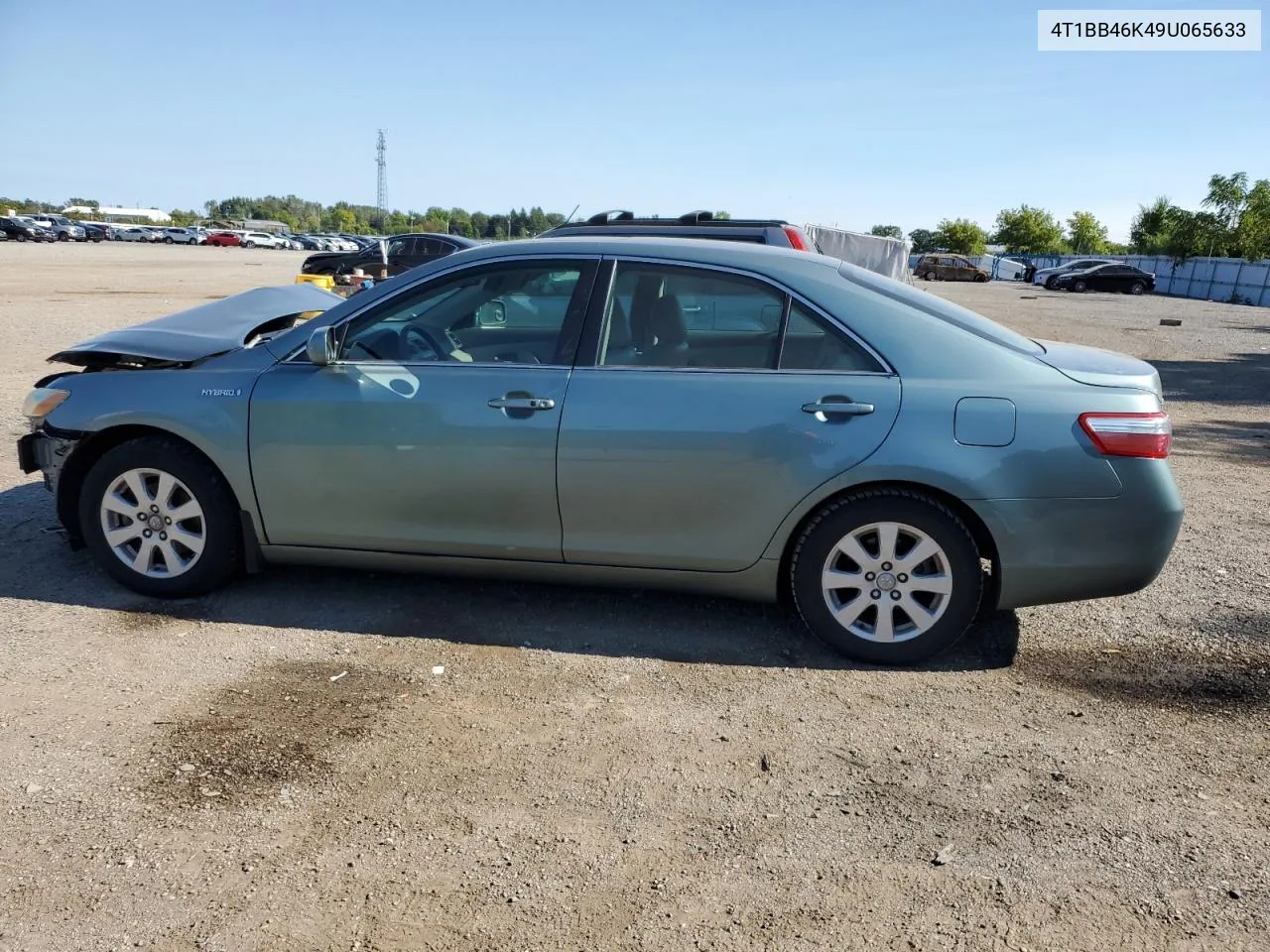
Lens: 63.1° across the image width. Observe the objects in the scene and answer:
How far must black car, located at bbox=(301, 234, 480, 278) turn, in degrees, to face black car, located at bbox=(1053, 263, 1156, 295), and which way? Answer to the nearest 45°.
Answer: approximately 135° to its right

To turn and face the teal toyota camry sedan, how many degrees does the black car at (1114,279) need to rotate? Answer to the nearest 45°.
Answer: approximately 90° to its left

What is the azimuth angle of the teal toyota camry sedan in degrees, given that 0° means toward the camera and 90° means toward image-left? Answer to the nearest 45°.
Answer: approximately 90°

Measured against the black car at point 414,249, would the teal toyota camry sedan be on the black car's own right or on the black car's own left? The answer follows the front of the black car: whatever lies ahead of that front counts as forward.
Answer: on the black car's own left

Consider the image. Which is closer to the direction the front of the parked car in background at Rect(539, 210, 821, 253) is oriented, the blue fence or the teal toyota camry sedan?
the teal toyota camry sedan

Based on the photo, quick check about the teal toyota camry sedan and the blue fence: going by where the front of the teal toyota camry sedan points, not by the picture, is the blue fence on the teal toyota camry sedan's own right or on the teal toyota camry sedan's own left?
on the teal toyota camry sedan's own right

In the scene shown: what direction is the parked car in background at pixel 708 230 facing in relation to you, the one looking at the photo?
facing to the left of the viewer

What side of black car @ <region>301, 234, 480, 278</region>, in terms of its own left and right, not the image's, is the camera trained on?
left

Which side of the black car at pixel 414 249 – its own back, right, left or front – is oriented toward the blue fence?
back

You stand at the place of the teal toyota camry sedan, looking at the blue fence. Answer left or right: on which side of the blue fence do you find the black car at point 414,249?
left

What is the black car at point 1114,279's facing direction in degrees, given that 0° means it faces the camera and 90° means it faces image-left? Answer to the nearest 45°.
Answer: approximately 90°

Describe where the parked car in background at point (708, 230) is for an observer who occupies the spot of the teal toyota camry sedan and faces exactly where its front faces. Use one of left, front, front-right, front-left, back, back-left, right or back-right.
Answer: right
